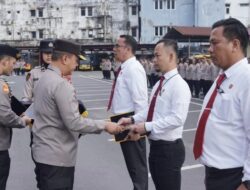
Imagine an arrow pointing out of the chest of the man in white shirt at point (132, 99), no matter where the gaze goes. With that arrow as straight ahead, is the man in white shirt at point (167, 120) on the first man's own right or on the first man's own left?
on the first man's own left

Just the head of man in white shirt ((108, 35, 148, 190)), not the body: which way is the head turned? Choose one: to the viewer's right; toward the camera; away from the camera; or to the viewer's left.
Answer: to the viewer's left

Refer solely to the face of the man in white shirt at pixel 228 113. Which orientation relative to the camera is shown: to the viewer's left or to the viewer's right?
to the viewer's left

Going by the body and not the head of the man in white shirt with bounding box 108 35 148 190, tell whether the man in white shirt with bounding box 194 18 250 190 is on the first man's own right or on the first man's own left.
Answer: on the first man's own left

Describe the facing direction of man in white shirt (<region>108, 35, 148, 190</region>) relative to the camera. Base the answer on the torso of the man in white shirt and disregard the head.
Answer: to the viewer's left
